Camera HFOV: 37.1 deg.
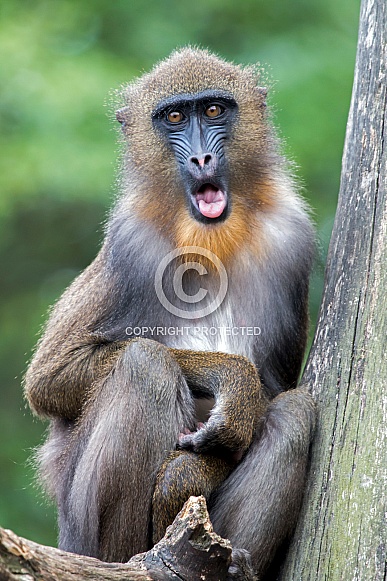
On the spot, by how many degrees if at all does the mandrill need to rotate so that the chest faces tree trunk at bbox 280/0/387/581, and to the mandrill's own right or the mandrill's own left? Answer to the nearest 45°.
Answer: approximately 45° to the mandrill's own left

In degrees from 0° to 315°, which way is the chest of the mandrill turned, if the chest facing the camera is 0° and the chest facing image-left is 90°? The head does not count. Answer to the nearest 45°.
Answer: approximately 0°
